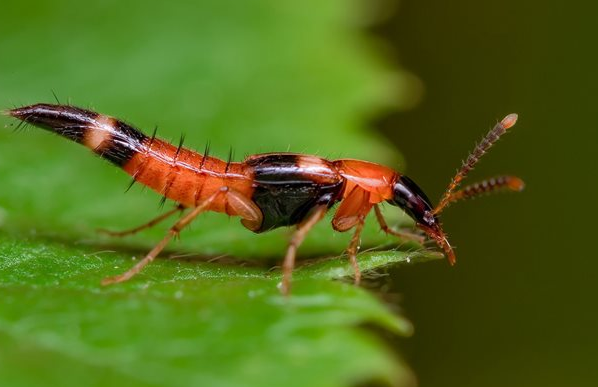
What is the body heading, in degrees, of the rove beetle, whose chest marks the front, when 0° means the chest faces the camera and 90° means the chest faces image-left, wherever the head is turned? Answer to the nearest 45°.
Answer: approximately 270°
